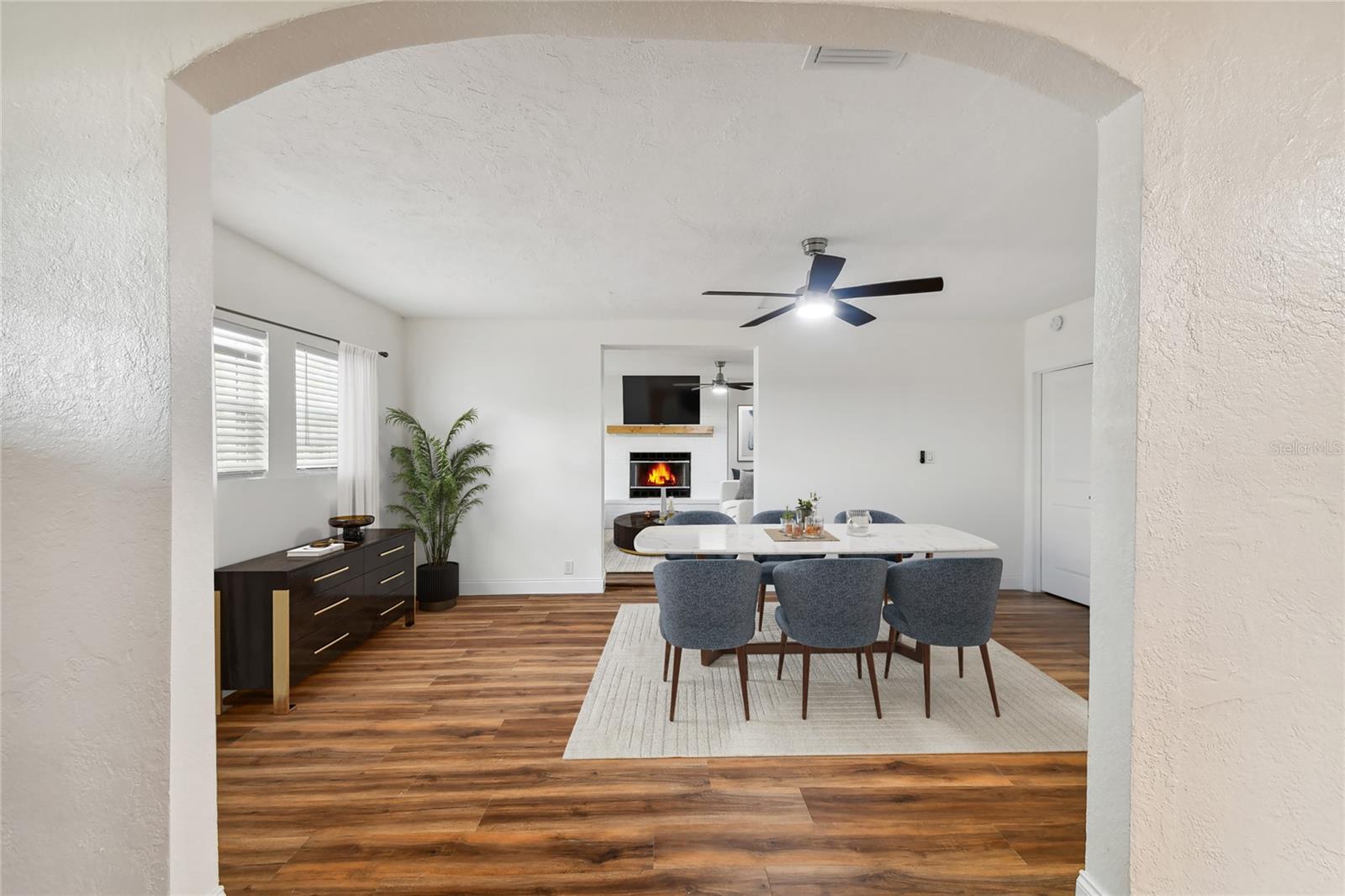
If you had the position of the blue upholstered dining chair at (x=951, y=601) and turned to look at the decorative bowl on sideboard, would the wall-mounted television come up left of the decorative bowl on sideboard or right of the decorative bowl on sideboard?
right

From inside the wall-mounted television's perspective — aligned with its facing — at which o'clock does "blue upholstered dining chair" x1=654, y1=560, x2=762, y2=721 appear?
The blue upholstered dining chair is roughly at 12 o'clock from the wall-mounted television.

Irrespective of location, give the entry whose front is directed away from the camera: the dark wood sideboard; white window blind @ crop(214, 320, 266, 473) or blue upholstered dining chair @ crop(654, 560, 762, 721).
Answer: the blue upholstered dining chair

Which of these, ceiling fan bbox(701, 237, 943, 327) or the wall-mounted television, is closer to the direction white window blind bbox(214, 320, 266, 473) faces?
the ceiling fan

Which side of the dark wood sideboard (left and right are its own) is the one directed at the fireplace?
left

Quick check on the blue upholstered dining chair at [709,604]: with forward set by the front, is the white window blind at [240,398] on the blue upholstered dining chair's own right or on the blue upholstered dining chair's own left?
on the blue upholstered dining chair's own left

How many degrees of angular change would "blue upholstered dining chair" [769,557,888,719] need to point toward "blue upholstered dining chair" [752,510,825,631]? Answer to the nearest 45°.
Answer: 0° — it already faces it

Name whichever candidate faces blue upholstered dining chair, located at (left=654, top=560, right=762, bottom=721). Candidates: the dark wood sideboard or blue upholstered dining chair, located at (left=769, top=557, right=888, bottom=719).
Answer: the dark wood sideboard

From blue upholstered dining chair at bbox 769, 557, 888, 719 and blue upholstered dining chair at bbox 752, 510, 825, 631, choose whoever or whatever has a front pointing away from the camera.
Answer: blue upholstered dining chair at bbox 769, 557, 888, 719

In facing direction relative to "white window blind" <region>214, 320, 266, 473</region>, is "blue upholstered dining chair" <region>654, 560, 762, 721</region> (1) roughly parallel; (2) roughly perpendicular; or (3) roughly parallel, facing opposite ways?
roughly perpendicular
